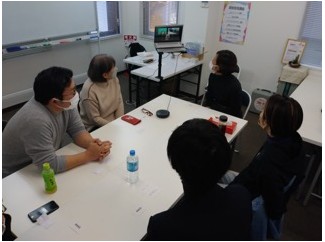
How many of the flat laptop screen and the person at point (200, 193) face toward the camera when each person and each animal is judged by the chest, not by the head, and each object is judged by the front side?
1

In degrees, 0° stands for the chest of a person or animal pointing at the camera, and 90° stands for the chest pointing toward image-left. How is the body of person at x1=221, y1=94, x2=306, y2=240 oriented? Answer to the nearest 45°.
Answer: approximately 135°

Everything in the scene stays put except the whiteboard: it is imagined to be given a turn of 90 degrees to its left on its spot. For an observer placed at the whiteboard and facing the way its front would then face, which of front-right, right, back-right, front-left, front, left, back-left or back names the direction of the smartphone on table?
back-right

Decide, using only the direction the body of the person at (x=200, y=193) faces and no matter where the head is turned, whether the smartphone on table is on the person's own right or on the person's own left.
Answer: on the person's own left

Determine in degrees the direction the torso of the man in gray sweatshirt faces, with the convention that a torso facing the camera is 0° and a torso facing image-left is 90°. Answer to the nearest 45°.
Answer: approximately 270°

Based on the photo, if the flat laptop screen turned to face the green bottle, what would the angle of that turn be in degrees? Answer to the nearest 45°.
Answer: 0° — it already faces it

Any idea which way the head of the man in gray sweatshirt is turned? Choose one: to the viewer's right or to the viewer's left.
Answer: to the viewer's right

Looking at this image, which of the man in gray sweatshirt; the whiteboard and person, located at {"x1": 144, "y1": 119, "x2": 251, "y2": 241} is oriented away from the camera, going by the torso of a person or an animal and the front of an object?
the person

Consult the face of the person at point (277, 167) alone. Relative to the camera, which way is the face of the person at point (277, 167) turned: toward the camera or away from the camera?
away from the camera

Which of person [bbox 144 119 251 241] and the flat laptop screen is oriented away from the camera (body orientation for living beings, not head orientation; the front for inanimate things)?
the person

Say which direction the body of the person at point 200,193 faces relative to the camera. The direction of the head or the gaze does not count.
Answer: away from the camera

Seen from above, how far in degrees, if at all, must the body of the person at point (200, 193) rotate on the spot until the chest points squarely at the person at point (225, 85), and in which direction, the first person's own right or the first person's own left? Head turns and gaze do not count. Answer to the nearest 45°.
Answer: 0° — they already face them
